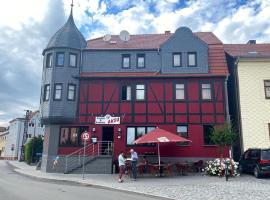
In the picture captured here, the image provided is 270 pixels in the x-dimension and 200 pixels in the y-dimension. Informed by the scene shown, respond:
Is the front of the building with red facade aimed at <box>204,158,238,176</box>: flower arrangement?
no

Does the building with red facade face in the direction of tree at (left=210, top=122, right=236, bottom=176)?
no

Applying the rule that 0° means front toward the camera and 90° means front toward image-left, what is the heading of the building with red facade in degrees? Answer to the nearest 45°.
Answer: approximately 0°

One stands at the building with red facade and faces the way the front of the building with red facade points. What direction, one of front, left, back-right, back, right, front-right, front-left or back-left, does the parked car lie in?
front-left
